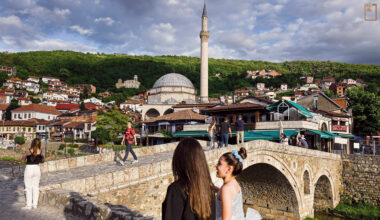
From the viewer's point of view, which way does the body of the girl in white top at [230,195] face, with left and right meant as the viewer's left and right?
facing to the left of the viewer

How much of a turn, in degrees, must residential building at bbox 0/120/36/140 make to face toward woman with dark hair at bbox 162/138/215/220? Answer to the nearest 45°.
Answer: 0° — it already faces them

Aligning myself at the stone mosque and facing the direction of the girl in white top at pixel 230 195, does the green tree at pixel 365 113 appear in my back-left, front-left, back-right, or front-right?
front-left

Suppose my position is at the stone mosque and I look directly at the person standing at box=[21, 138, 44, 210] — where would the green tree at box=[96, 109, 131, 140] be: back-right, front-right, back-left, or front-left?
front-right

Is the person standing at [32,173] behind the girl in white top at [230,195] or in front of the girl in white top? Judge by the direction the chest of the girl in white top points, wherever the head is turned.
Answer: in front

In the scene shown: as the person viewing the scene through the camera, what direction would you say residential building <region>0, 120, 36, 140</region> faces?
facing the viewer

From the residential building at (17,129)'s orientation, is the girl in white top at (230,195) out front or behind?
out front

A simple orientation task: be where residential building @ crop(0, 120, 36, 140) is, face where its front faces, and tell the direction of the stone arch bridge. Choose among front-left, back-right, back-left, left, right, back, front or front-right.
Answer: front

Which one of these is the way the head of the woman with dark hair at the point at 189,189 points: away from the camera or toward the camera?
away from the camera

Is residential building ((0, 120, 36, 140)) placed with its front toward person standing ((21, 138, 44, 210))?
yes
